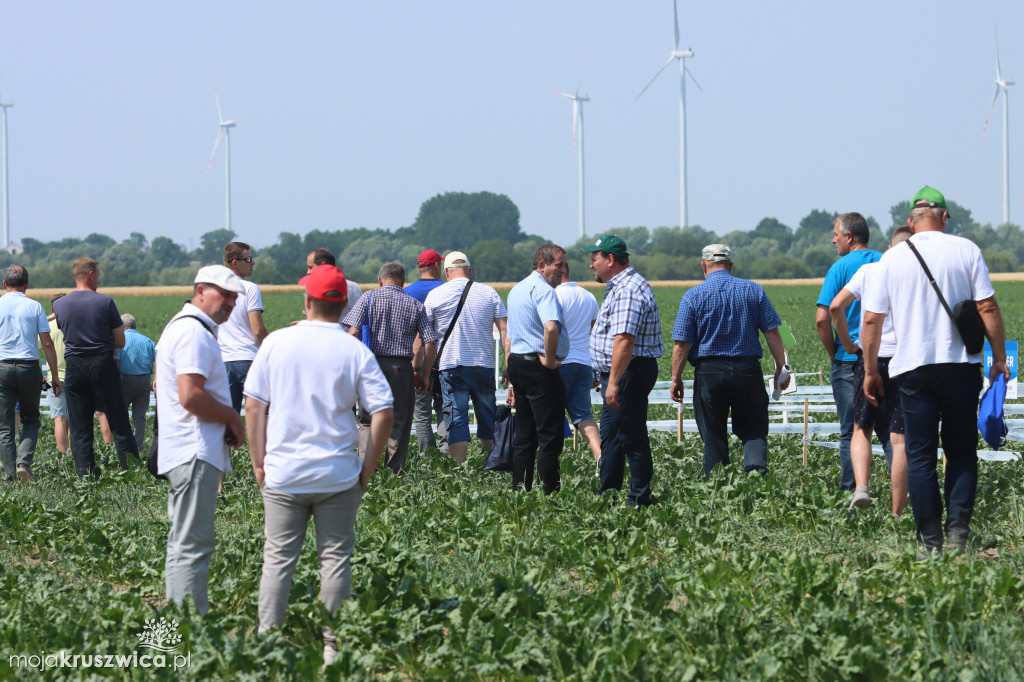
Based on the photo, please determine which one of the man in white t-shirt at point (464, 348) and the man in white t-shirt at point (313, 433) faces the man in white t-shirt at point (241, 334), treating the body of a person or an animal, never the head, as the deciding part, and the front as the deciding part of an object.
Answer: the man in white t-shirt at point (313, 433)

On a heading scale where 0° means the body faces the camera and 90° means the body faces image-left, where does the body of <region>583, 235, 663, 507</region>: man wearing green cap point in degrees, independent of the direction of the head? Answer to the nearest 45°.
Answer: approximately 90°

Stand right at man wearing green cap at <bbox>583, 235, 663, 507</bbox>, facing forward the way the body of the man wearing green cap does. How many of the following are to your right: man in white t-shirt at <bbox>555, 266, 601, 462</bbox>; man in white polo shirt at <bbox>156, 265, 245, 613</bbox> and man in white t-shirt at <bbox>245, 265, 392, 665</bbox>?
1

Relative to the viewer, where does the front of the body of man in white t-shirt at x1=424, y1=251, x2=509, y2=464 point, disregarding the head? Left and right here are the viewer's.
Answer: facing away from the viewer

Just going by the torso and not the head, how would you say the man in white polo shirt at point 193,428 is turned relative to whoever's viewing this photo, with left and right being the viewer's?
facing to the right of the viewer

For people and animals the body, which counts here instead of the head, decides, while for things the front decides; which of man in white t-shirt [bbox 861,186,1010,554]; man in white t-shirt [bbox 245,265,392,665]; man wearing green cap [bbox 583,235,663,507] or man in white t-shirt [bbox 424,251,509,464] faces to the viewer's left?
the man wearing green cap

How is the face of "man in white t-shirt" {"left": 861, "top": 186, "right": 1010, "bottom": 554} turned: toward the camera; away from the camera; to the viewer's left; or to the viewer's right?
away from the camera

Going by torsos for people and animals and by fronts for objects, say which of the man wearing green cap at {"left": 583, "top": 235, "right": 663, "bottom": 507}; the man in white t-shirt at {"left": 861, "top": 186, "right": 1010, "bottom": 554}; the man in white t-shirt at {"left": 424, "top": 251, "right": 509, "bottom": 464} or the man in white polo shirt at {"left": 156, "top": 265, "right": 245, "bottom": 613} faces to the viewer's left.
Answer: the man wearing green cap

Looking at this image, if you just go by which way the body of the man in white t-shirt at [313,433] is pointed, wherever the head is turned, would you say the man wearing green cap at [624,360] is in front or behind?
in front

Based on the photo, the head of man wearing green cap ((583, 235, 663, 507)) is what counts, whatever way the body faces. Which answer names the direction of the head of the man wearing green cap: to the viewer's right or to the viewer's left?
to the viewer's left

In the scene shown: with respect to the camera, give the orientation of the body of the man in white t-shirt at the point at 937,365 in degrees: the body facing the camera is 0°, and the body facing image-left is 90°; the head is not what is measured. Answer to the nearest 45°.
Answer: approximately 180°

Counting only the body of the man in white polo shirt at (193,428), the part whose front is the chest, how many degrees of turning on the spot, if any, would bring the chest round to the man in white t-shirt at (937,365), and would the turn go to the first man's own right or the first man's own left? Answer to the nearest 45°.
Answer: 0° — they already face them

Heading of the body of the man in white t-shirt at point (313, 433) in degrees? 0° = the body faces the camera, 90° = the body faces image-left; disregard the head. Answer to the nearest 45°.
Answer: approximately 180°

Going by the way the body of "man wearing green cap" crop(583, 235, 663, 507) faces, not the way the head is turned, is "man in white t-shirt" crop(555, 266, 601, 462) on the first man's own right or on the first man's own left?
on the first man's own right
